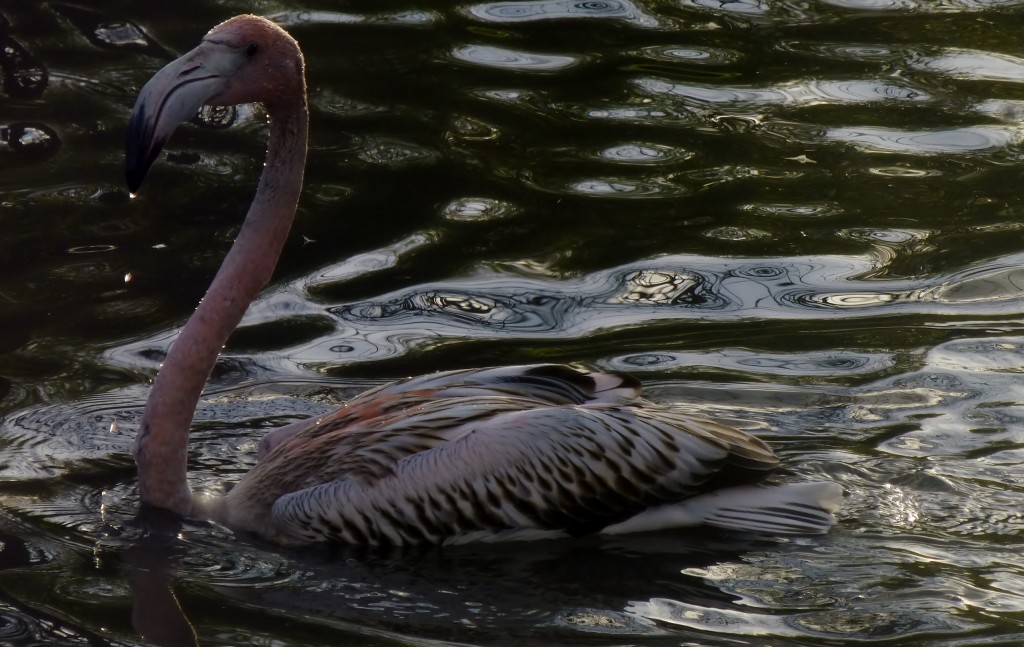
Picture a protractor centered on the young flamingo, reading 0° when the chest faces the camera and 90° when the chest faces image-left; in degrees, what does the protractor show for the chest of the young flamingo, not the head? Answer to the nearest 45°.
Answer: approximately 90°
